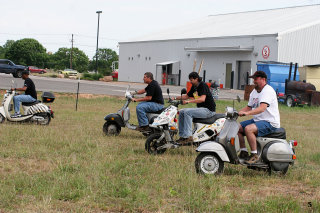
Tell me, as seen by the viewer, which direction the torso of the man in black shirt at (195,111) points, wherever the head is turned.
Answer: to the viewer's left

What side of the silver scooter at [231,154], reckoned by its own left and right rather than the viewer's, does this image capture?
left

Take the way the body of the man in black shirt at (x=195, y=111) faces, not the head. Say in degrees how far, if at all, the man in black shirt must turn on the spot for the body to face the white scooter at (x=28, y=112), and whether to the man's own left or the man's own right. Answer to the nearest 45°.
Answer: approximately 45° to the man's own right

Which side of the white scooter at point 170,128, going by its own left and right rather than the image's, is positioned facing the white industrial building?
right

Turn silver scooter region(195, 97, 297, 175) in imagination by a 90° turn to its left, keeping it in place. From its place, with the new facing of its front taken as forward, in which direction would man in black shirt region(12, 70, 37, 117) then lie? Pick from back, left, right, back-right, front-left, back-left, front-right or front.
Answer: back-right

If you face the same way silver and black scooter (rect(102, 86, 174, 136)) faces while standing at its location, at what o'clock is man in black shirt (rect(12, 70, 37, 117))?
The man in black shirt is roughly at 1 o'clock from the silver and black scooter.

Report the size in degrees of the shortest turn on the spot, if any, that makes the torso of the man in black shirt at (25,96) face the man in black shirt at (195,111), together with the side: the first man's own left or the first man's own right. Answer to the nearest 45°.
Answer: approximately 135° to the first man's own left

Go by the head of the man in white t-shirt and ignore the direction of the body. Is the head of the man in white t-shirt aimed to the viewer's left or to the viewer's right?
to the viewer's left

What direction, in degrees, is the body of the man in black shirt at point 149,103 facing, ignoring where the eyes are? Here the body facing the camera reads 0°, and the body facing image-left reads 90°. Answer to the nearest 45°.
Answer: approximately 90°

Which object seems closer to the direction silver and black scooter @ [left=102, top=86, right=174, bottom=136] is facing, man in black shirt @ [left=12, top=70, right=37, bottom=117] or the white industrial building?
the man in black shirt

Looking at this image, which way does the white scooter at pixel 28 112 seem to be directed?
to the viewer's left

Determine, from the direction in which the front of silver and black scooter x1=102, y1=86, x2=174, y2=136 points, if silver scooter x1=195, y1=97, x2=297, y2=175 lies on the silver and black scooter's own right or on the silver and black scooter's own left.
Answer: on the silver and black scooter's own left

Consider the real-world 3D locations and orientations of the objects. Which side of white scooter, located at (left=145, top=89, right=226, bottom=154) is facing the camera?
left
